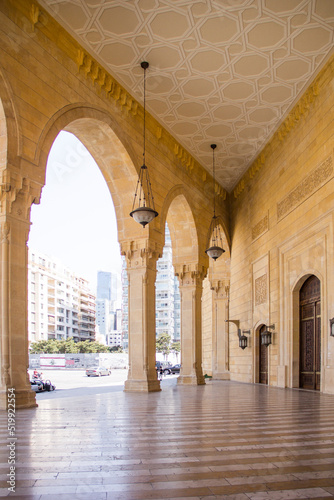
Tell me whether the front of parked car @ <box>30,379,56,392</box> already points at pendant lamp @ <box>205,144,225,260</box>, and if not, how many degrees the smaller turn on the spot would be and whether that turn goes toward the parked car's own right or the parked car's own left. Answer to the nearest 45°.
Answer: approximately 45° to the parked car's own right

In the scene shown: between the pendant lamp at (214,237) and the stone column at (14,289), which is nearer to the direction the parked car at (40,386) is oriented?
the pendant lamp

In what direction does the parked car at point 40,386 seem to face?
to the viewer's right

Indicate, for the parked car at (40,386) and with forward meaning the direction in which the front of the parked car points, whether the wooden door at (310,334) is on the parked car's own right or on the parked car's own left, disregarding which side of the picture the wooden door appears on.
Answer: on the parked car's own right

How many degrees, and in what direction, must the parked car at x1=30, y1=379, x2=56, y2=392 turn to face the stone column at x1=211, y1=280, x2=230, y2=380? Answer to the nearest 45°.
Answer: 0° — it already faces it

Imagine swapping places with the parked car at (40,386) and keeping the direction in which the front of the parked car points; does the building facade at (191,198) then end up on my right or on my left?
on my right

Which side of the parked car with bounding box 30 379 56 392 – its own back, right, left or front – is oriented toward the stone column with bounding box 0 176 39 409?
right
